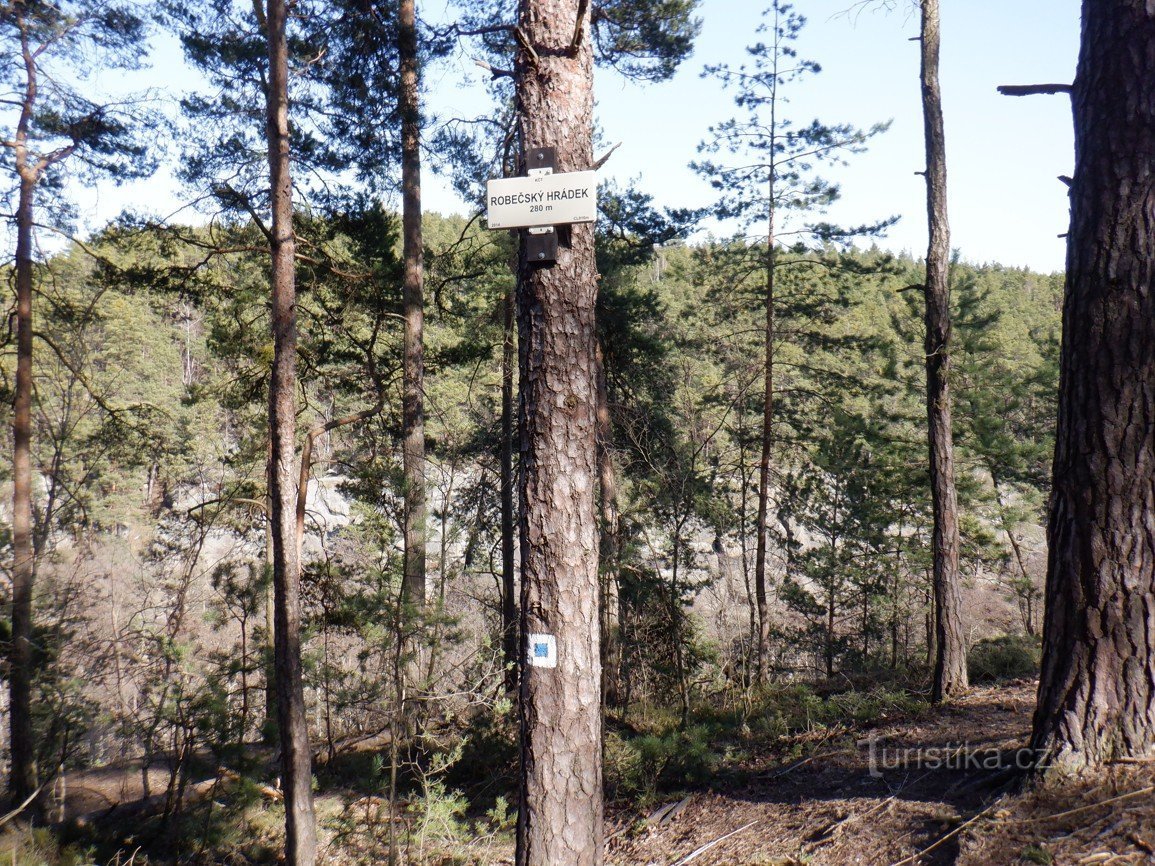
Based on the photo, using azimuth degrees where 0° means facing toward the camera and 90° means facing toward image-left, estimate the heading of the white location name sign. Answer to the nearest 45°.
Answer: approximately 0°

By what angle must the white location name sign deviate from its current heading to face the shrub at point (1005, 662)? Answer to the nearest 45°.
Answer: approximately 135° to its left

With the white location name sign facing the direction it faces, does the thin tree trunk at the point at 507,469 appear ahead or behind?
behind
